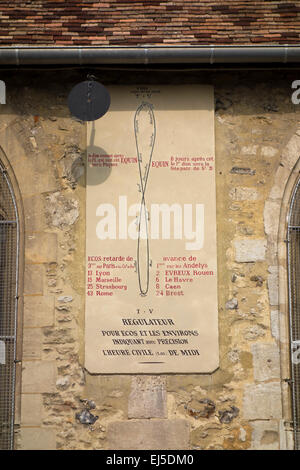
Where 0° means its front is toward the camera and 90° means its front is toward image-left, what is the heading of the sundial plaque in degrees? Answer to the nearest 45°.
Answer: approximately 0°
